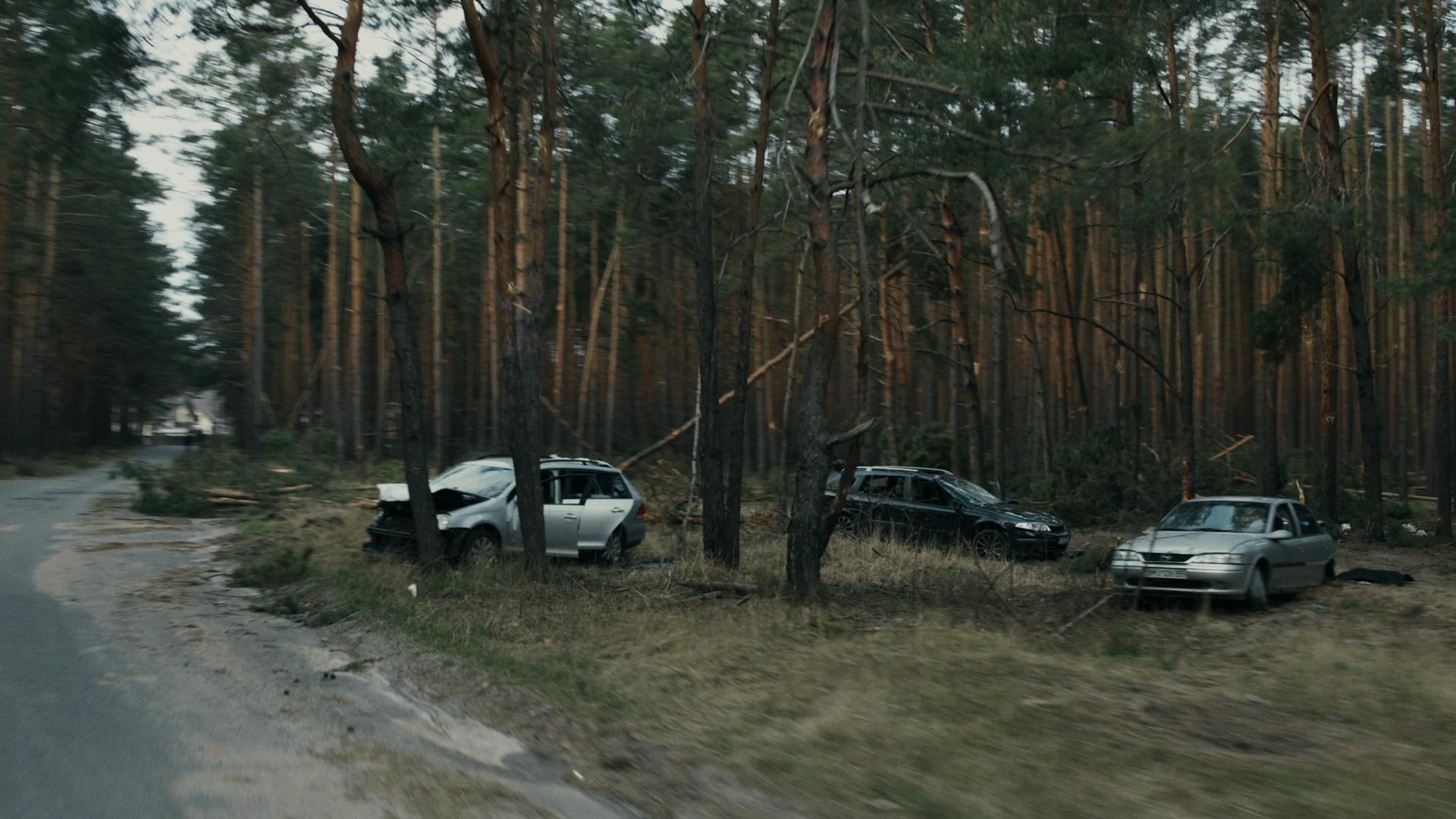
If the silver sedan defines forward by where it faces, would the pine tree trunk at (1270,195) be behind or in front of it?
behind

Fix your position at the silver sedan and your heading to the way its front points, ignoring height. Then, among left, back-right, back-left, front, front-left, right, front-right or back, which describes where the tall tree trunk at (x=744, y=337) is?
front-right

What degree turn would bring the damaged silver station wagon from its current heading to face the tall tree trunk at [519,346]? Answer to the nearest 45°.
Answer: approximately 45° to its left

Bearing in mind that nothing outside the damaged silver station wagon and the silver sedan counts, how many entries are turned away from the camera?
0

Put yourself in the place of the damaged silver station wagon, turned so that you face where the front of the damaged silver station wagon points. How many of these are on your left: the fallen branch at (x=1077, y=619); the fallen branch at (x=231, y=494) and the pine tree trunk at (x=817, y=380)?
2

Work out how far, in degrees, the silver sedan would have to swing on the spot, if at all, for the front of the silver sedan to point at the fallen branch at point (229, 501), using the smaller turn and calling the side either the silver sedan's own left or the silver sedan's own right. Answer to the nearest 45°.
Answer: approximately 45° to the silver sedan's own right

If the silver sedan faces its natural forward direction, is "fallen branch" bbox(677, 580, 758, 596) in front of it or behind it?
in front

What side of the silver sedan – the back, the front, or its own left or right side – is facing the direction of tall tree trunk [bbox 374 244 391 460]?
right

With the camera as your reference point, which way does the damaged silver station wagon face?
facing the viewer and to the left of the viewer

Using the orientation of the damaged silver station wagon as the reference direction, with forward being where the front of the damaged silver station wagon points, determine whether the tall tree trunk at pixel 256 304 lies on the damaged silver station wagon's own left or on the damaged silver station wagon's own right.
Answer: on the damaged silver station wagon's own right

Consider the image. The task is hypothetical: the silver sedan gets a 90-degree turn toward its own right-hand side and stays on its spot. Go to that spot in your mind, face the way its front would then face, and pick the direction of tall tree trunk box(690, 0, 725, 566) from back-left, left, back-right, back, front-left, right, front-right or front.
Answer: front-left
